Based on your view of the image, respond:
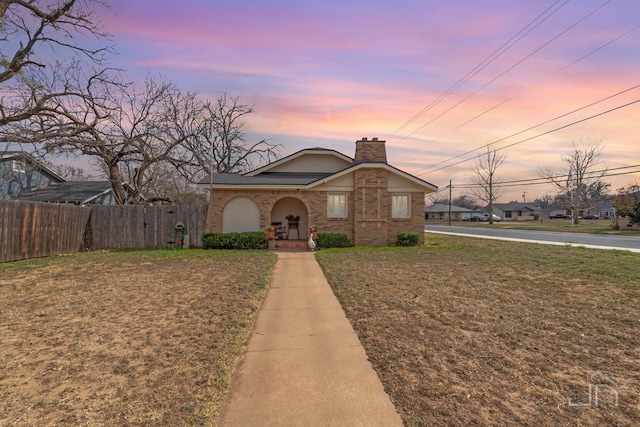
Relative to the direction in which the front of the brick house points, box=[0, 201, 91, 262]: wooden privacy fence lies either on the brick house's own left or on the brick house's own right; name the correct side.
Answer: on the brick house's own right

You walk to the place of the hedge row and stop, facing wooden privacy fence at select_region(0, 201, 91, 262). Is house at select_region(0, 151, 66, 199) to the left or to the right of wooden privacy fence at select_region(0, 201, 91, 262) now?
right

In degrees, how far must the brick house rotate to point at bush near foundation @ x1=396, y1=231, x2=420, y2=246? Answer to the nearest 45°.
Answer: approximately 90° to its left

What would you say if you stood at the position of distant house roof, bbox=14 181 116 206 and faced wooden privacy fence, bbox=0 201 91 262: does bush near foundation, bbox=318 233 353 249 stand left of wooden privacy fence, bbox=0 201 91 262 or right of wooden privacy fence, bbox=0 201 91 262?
left

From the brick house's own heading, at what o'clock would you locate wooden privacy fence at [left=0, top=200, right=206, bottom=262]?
The wooden privacy fence is roughly at 3 o'clock from the brick house.

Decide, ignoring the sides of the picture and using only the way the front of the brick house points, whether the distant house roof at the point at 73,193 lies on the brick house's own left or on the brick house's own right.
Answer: on the brick house's own right

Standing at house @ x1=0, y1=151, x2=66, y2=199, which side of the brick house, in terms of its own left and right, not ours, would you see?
right

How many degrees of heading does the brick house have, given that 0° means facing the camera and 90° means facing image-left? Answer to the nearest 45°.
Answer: approximately 0°

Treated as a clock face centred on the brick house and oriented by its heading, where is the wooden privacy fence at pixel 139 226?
The wooden privacy fence is roughly at 3 o'clock from the brick house.
